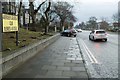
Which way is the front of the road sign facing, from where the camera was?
facing the viewer
